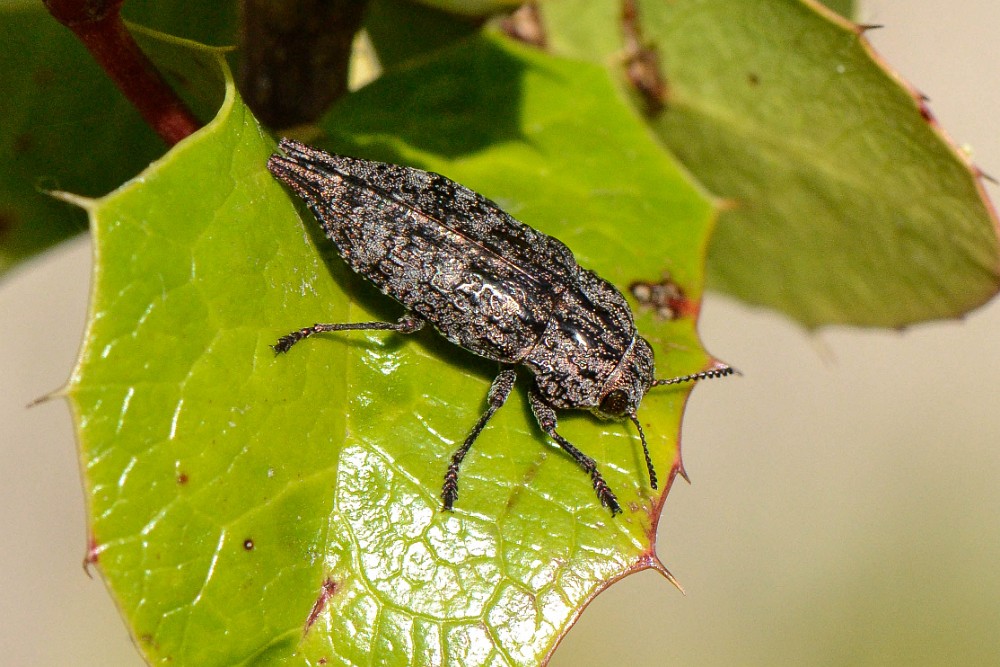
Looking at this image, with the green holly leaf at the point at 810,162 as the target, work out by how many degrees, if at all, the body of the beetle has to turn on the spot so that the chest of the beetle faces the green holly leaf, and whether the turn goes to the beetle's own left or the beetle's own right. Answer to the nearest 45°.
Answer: approximately 45° to the beetle's own left

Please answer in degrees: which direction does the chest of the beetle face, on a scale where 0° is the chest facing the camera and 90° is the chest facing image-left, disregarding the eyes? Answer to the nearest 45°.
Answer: approximately 315°
